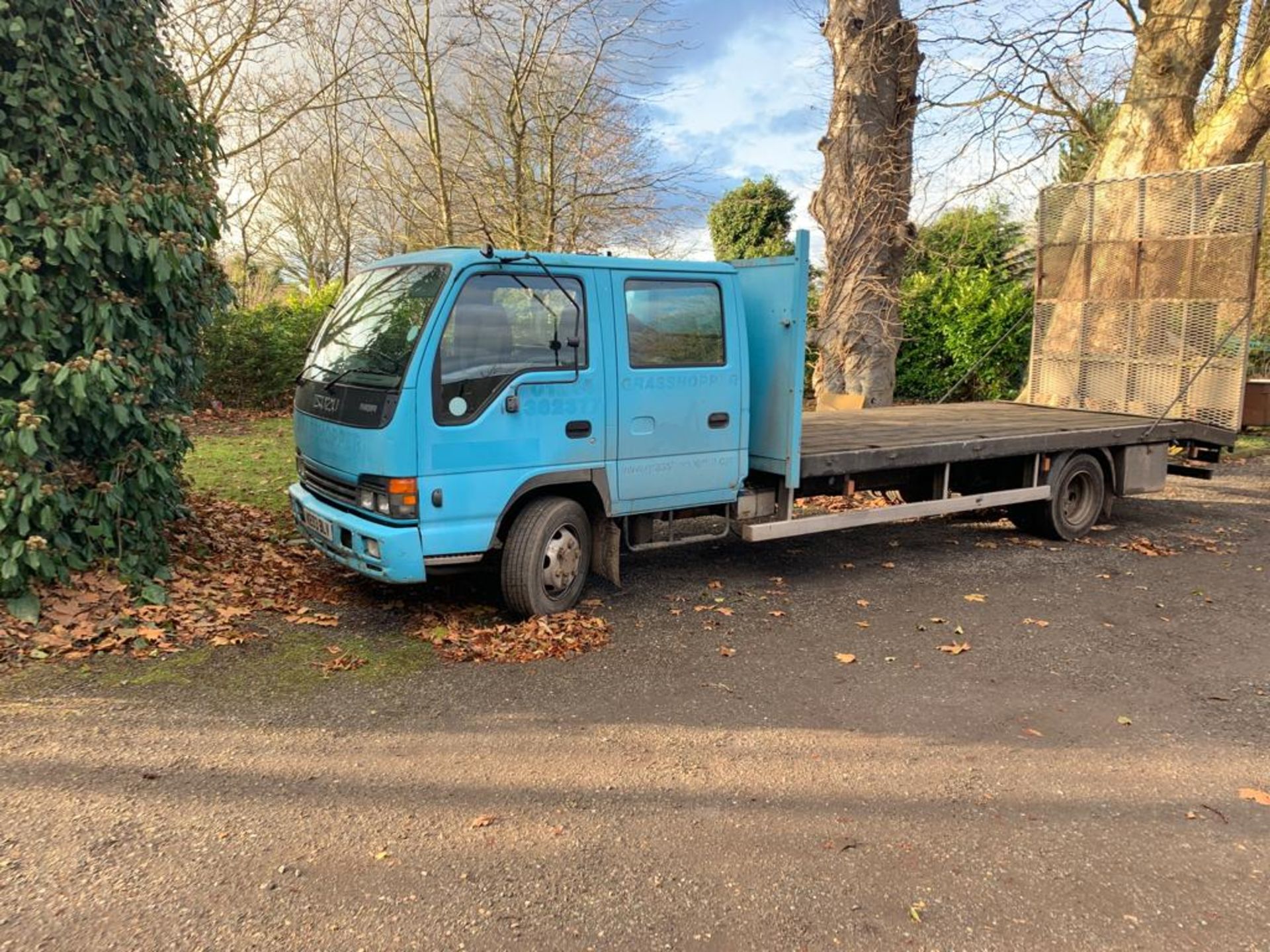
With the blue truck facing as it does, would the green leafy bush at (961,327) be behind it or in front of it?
behind

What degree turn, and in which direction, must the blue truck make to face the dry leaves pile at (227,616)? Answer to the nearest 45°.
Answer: approximately 45° to its right

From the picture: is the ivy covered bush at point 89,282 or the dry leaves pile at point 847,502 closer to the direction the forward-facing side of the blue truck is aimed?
the ivy covered bush

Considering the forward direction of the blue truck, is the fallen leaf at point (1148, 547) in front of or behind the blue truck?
behind

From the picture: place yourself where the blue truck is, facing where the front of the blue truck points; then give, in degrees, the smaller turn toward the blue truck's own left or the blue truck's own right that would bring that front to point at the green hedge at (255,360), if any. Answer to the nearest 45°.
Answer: approximately 90° to the blue truck's own right

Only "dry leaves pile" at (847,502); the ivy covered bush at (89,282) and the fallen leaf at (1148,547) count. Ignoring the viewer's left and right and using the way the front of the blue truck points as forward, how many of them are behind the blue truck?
2

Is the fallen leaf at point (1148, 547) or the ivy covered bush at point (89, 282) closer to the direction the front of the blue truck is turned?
the ivy covered bush

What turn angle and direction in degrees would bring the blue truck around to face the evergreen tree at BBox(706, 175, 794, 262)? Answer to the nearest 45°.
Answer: approximately 135° to its right

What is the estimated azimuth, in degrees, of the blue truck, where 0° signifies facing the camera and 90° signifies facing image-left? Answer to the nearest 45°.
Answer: approximately 45°
